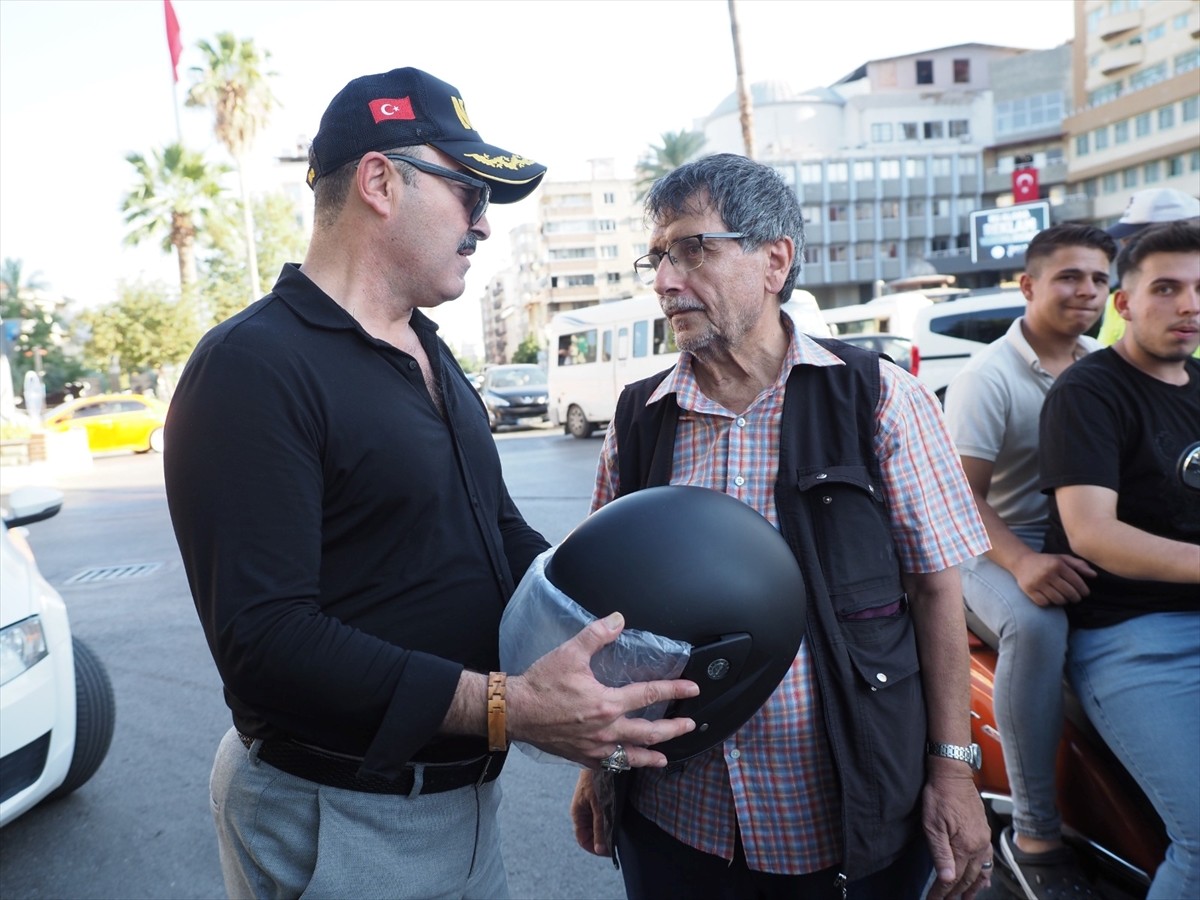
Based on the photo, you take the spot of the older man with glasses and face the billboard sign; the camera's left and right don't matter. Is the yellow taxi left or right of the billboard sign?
left

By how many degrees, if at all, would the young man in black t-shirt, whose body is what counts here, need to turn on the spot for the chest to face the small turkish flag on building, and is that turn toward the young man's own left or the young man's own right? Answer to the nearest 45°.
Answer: approximately 135° to the young man's own left

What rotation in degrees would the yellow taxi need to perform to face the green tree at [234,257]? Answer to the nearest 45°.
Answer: approximately 90° to its right

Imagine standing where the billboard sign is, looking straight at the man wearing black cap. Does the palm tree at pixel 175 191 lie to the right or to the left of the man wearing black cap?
right

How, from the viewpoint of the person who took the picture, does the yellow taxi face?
facing to the left of the viewer

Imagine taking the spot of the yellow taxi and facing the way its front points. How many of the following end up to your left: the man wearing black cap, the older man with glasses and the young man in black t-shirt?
3

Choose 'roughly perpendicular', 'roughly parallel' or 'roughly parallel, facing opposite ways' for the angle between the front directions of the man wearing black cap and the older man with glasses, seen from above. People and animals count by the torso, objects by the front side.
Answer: roughly perpendicular

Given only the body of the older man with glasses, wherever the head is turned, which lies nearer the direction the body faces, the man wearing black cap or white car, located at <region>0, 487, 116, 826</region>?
the man wearing black cap

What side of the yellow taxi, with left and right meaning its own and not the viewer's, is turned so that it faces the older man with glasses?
left

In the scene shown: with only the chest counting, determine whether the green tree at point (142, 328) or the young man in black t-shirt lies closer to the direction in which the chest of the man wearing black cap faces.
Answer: the young man in black t-shirt

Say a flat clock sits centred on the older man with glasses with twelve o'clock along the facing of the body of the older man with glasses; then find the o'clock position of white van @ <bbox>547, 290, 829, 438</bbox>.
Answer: The white van is roughly at 4 o'clock from the older man with glasses.

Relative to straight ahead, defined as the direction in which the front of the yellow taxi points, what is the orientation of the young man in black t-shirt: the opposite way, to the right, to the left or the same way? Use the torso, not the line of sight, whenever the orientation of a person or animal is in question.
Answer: to the left

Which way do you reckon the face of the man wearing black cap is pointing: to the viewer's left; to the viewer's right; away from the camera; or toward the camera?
to the viewer's right
